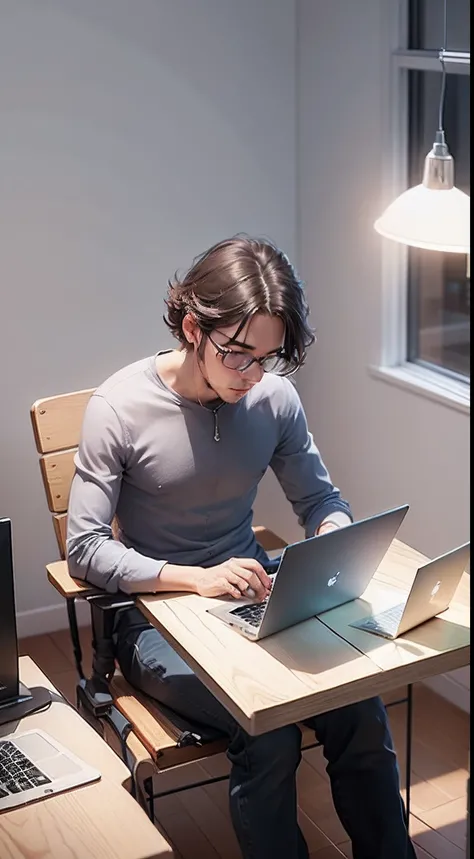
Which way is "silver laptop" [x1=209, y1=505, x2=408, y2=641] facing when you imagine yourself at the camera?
facing away from the viewer and to the left of the viewer

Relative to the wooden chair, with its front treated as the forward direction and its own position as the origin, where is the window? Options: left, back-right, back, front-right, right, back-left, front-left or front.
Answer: left

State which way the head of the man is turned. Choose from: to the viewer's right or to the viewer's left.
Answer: to the viewer's right

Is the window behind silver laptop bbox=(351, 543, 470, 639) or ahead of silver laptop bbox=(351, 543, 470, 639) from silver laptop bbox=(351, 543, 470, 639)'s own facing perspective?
ahead

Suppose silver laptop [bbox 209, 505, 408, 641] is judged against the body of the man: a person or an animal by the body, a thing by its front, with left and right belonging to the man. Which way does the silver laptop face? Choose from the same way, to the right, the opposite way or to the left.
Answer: the opposite way

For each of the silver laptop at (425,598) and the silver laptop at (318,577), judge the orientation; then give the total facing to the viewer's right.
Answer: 0

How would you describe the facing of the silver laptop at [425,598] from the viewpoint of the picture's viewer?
facing away from the viewer and to the left of the viewer

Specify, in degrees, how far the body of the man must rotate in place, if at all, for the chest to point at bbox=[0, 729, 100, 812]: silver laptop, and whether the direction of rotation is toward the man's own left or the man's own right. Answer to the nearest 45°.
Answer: approximately 90° to the man's own right

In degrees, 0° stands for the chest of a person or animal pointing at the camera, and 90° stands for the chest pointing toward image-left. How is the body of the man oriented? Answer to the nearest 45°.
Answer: approximately 315°
